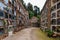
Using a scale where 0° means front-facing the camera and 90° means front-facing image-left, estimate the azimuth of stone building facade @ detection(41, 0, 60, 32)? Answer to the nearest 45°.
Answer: approximately 45°

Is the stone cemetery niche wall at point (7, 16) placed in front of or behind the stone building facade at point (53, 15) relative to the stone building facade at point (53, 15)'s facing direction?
in front
